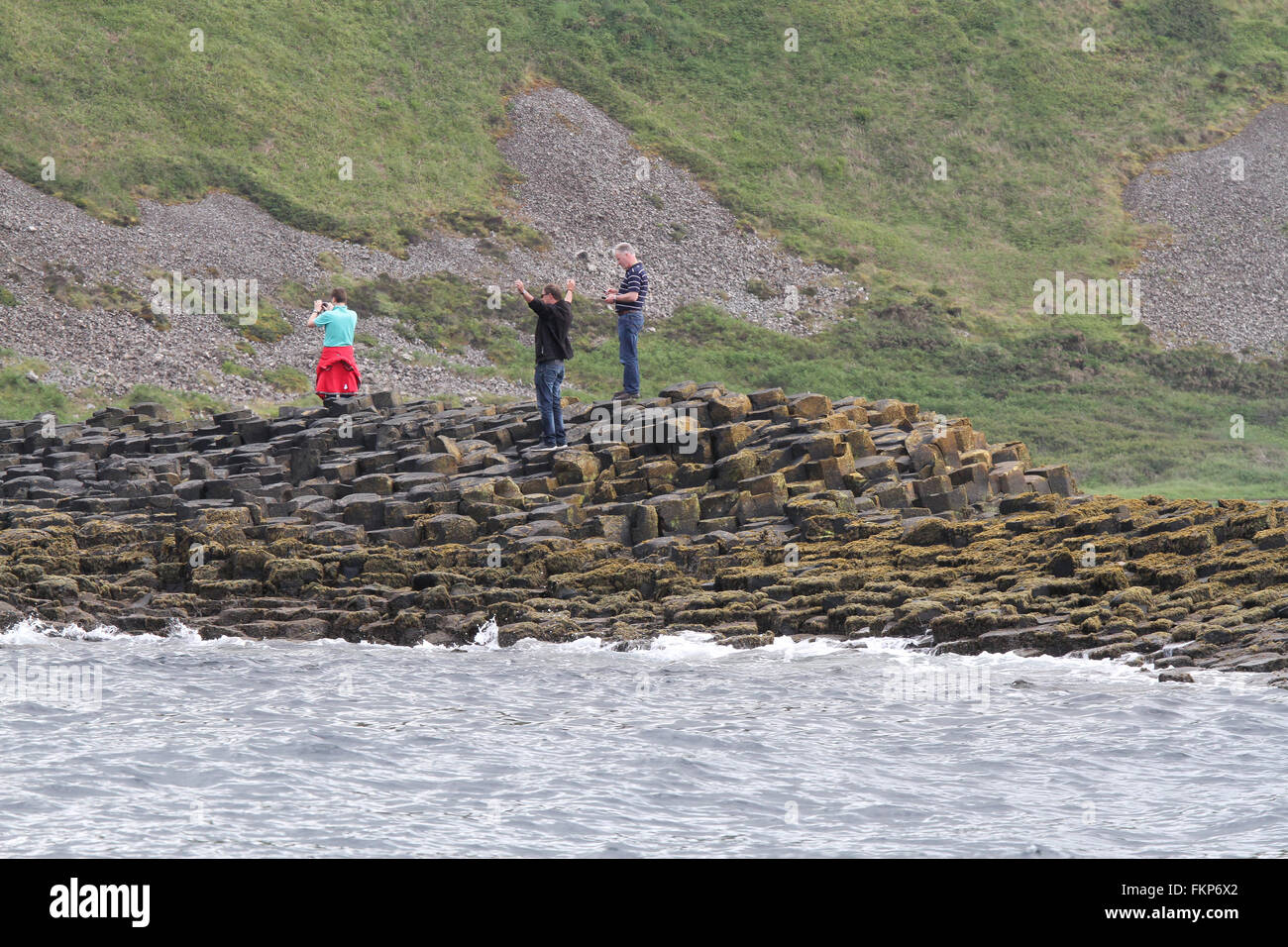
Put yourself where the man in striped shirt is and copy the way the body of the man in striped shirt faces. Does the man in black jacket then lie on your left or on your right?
on your left

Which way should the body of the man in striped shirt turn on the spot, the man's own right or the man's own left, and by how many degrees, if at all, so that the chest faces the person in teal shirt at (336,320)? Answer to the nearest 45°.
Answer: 0° — they already face them

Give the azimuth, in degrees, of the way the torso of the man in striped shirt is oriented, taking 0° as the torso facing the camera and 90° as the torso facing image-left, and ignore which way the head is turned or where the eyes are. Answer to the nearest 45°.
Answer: approximately 90°
